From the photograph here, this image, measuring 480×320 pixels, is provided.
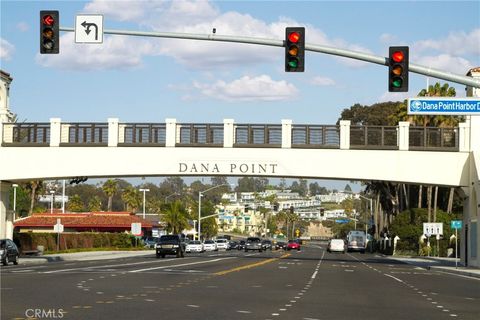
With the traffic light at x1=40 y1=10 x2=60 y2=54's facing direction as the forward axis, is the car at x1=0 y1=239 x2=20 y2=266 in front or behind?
behind

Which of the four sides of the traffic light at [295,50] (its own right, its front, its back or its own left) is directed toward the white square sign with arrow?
right

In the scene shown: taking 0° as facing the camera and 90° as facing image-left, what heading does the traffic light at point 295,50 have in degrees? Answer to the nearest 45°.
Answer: approximately 0°

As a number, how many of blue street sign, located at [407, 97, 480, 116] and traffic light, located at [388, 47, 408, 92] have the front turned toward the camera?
2

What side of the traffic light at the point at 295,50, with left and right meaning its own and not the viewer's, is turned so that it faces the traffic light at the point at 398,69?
left

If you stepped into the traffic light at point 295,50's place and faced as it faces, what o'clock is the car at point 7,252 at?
The car is roughly at 5 o'clock from the traffic light.
